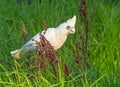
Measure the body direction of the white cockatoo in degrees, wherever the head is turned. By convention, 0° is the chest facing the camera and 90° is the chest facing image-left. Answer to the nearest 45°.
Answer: approximately 270°
